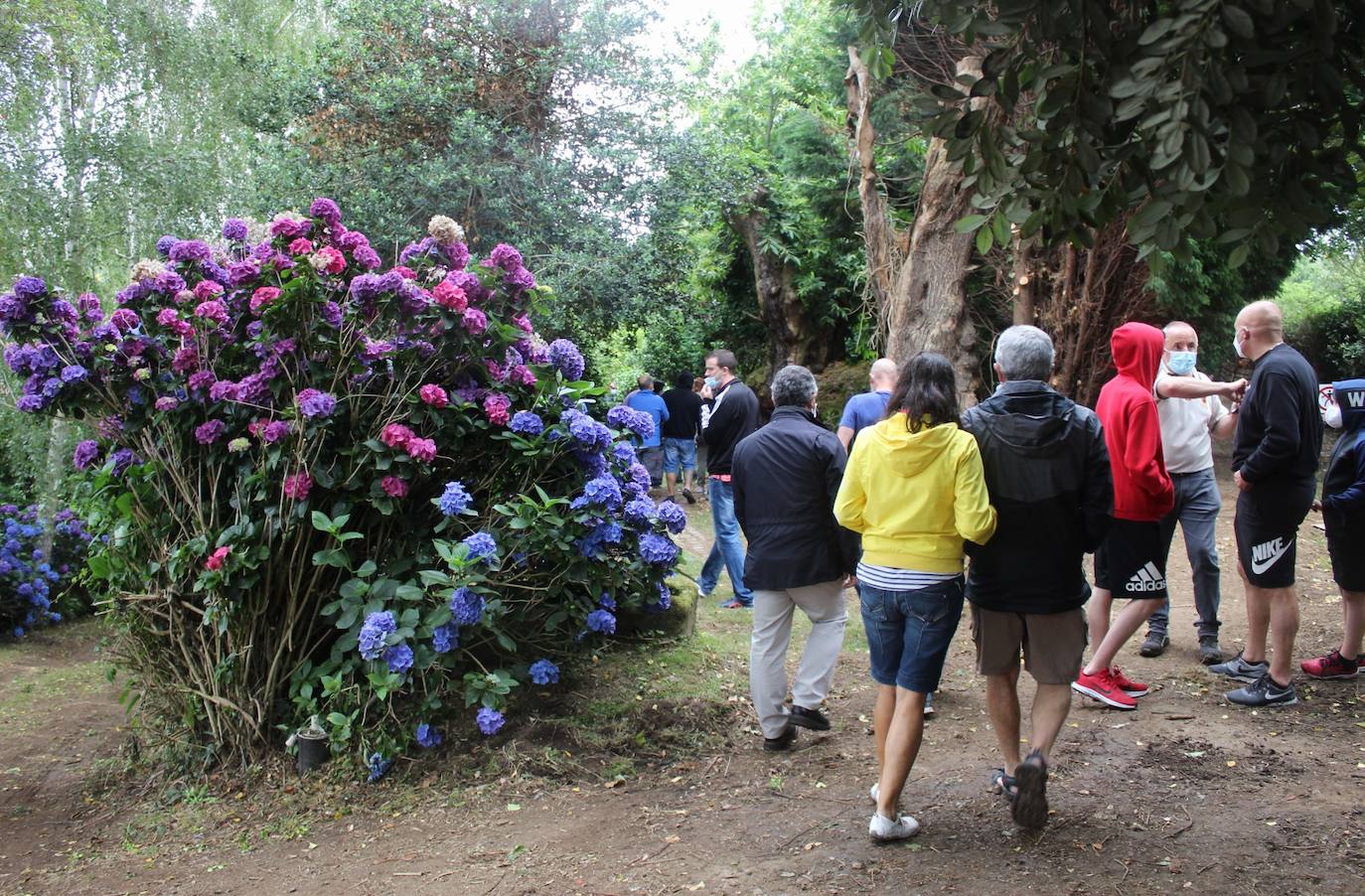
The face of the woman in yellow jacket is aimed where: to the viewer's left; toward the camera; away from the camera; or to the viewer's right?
away from the camera

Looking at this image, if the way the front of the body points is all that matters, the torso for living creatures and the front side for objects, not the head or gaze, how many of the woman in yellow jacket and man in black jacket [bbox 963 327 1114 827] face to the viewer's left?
0

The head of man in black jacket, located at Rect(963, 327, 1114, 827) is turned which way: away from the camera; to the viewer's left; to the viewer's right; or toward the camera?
away from the camera

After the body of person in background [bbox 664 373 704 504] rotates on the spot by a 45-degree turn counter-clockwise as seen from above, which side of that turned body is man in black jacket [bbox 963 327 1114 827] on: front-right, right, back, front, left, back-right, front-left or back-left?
back-left

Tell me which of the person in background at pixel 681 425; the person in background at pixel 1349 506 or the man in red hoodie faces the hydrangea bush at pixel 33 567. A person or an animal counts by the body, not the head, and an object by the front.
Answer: the person in background at pixel 1349 506

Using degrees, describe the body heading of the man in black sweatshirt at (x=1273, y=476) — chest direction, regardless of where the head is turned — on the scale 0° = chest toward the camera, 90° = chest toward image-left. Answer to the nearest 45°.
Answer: approximately 90°

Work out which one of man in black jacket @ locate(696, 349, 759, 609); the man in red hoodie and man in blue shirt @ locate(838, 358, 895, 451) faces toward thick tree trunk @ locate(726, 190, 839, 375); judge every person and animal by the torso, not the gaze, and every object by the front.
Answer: the man in blue shirt

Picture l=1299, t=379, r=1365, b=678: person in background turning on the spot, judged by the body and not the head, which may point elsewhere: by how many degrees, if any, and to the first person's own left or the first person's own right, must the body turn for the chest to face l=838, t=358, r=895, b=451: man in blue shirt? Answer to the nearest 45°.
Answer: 0° — they already face them

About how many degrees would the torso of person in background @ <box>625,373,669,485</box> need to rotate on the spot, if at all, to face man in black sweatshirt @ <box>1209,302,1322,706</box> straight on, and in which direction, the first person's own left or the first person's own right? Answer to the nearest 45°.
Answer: approximately 180°

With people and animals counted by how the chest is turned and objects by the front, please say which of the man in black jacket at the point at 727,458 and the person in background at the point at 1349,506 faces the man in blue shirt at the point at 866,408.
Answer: the person in background

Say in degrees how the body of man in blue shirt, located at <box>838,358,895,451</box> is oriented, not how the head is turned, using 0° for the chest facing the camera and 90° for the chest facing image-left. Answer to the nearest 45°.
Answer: approximately 180°

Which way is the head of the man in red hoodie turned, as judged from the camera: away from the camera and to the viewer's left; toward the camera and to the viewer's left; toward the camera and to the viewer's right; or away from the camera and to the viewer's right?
away from the camera and to the viewer's right

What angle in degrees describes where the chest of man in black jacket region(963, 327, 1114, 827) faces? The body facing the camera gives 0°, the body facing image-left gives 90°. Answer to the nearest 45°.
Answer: approximately 180°
